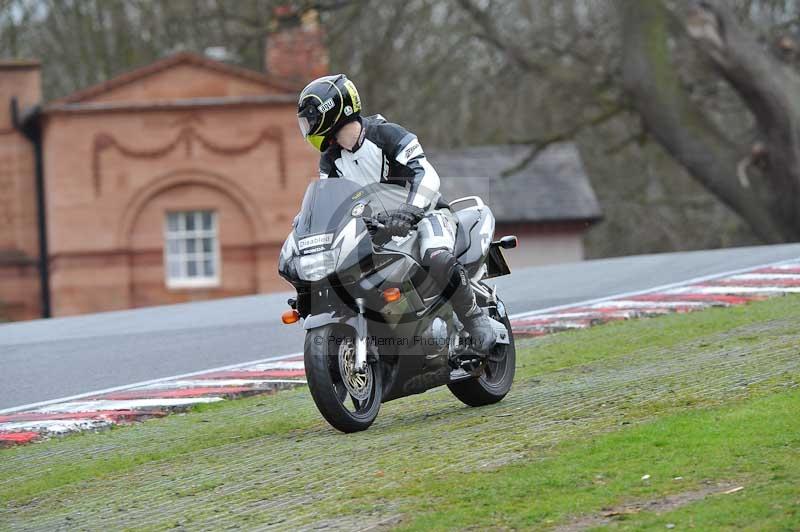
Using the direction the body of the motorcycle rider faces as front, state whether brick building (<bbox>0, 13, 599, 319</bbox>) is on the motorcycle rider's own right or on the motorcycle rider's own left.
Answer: on the motorcycle rider's own right

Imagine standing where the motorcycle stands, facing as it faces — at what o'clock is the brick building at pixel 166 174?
The brick building is roughly at 4 o'clock from the motorcycle.

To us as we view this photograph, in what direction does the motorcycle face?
facing the viewer and to the left of the viewer
